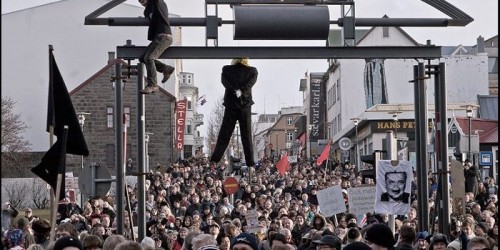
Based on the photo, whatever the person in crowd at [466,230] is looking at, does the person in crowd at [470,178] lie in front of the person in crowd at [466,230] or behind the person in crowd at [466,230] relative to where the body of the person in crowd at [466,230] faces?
behind

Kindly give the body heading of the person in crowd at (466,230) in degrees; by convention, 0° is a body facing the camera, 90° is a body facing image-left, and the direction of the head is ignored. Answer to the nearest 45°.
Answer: approximately 45°
